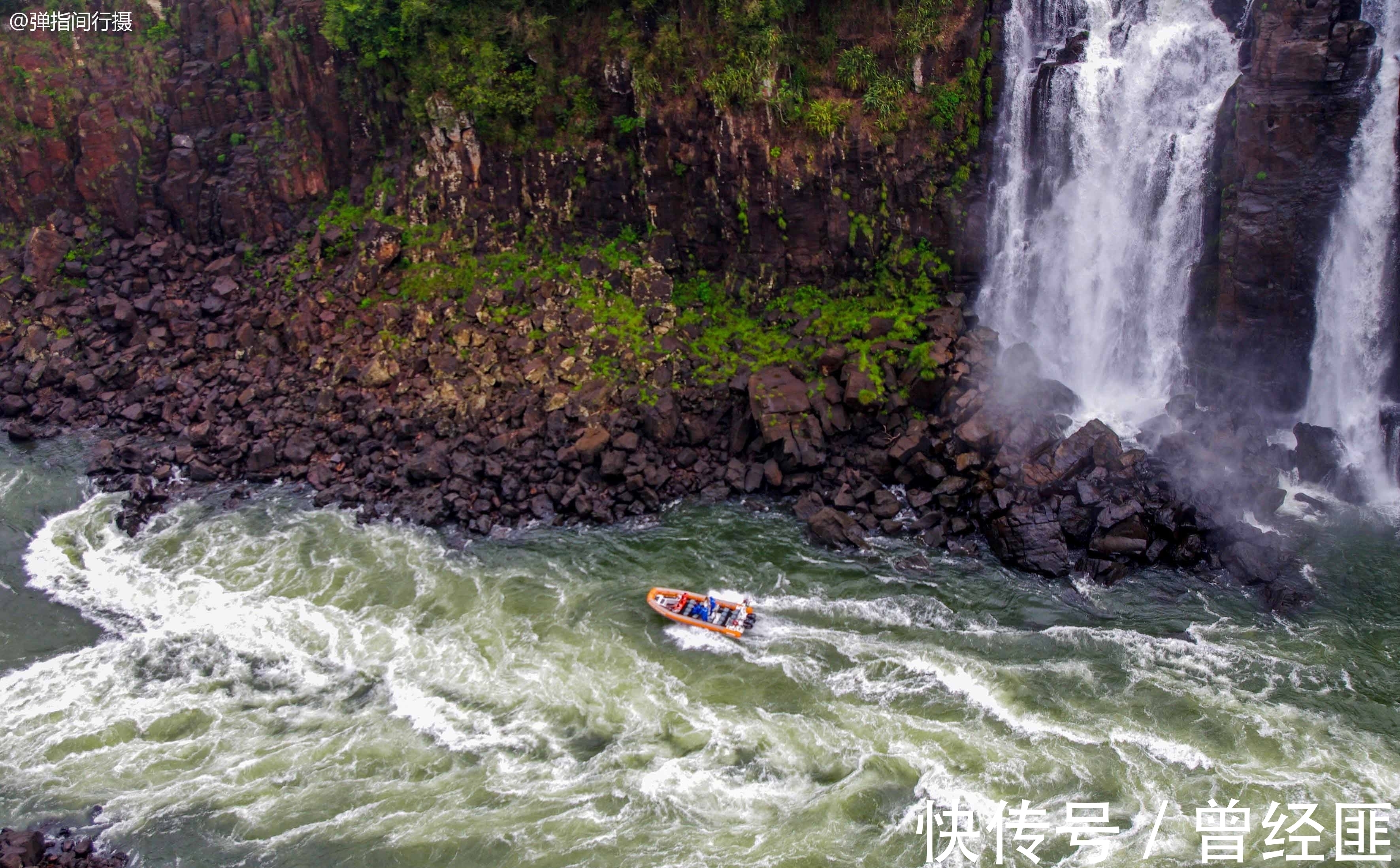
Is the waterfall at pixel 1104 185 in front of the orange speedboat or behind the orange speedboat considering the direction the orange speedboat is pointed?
behind

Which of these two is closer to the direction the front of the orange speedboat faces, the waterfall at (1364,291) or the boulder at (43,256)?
the boulder

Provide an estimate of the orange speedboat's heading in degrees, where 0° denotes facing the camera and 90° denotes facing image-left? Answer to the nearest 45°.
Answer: approximately 90°

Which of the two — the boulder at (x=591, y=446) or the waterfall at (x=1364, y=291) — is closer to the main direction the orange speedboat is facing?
the boulder

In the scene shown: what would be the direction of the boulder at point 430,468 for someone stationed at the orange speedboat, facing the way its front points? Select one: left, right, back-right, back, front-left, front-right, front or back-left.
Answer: front-right

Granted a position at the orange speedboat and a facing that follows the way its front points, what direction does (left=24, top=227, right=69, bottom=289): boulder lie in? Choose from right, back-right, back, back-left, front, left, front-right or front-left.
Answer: front-right

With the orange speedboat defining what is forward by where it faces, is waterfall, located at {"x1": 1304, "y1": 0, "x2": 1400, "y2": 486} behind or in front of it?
behind

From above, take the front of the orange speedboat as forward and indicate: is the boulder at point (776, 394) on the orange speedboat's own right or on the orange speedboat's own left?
on the orange speedboat's own right

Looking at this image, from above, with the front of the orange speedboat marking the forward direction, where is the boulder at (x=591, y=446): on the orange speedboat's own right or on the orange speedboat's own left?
on the orange speedboat's own right

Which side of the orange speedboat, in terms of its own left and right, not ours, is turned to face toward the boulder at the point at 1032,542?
back
